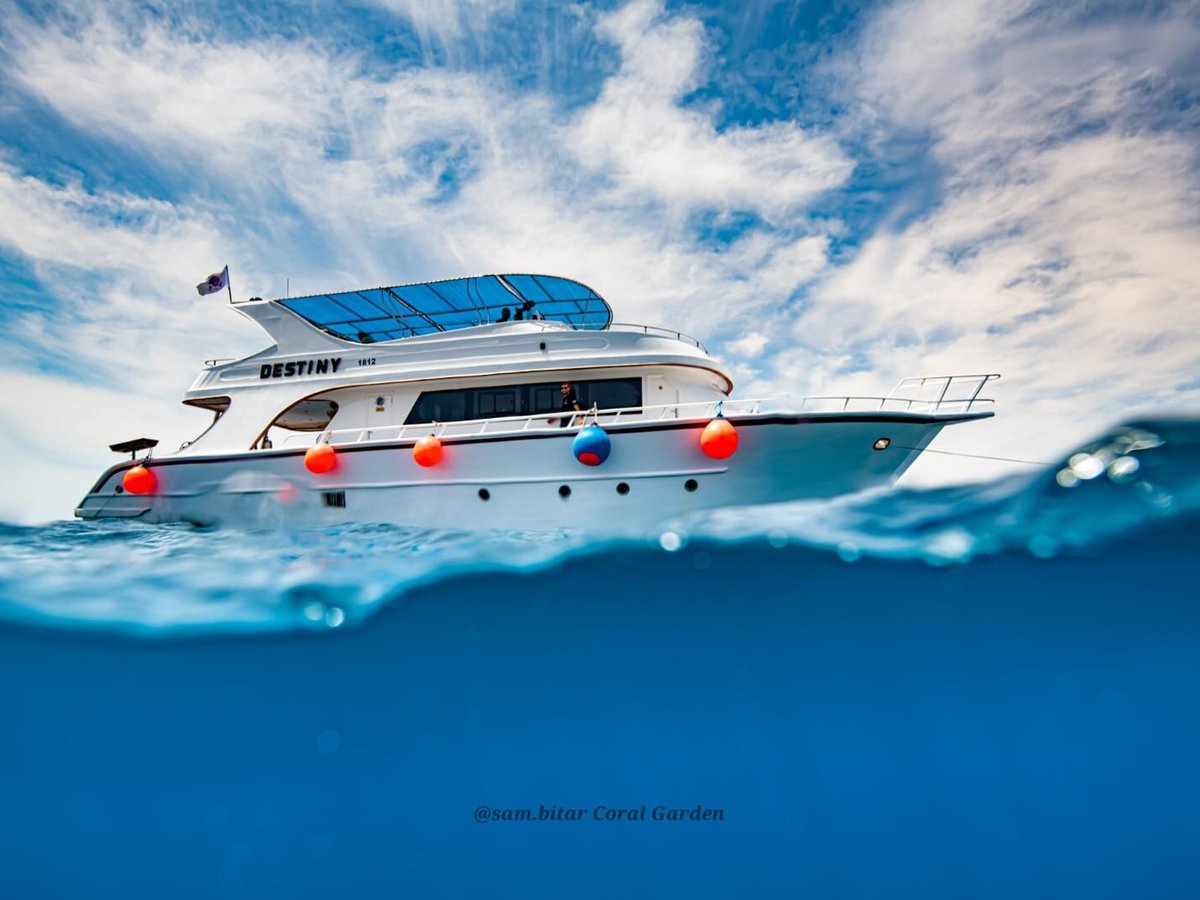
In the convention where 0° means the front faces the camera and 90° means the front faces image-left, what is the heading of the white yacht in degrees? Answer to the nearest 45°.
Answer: approximately 270°
